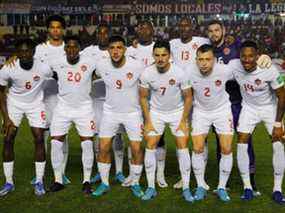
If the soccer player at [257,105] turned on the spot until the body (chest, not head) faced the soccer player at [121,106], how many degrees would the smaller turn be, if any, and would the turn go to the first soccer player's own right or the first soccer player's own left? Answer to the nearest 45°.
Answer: approximately 90° to the first soccer player's own right

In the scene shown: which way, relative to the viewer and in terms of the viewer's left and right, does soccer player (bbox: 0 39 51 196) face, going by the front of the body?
facing the viewer

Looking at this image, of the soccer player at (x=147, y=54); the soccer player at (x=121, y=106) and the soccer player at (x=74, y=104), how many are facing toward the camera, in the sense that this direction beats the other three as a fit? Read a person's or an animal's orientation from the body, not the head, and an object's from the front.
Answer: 3

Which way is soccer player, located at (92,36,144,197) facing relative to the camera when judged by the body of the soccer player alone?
toward the camera

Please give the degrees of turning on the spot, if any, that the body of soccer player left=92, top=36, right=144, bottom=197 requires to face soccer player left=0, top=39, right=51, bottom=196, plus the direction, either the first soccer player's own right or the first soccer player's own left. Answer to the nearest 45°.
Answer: approximately 90° to the first soccer player's own right

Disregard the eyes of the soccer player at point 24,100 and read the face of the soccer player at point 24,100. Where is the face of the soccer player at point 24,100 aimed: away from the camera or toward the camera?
toward the camera

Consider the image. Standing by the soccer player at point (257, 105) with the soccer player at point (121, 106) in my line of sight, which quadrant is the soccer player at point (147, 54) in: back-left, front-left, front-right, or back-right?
front-right

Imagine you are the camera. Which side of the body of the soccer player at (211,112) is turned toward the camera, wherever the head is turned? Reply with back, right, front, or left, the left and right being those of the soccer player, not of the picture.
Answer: front

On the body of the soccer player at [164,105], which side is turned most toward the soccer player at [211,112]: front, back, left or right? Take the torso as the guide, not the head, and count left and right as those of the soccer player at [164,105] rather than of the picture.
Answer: left

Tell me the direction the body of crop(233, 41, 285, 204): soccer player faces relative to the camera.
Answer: toward the camera
